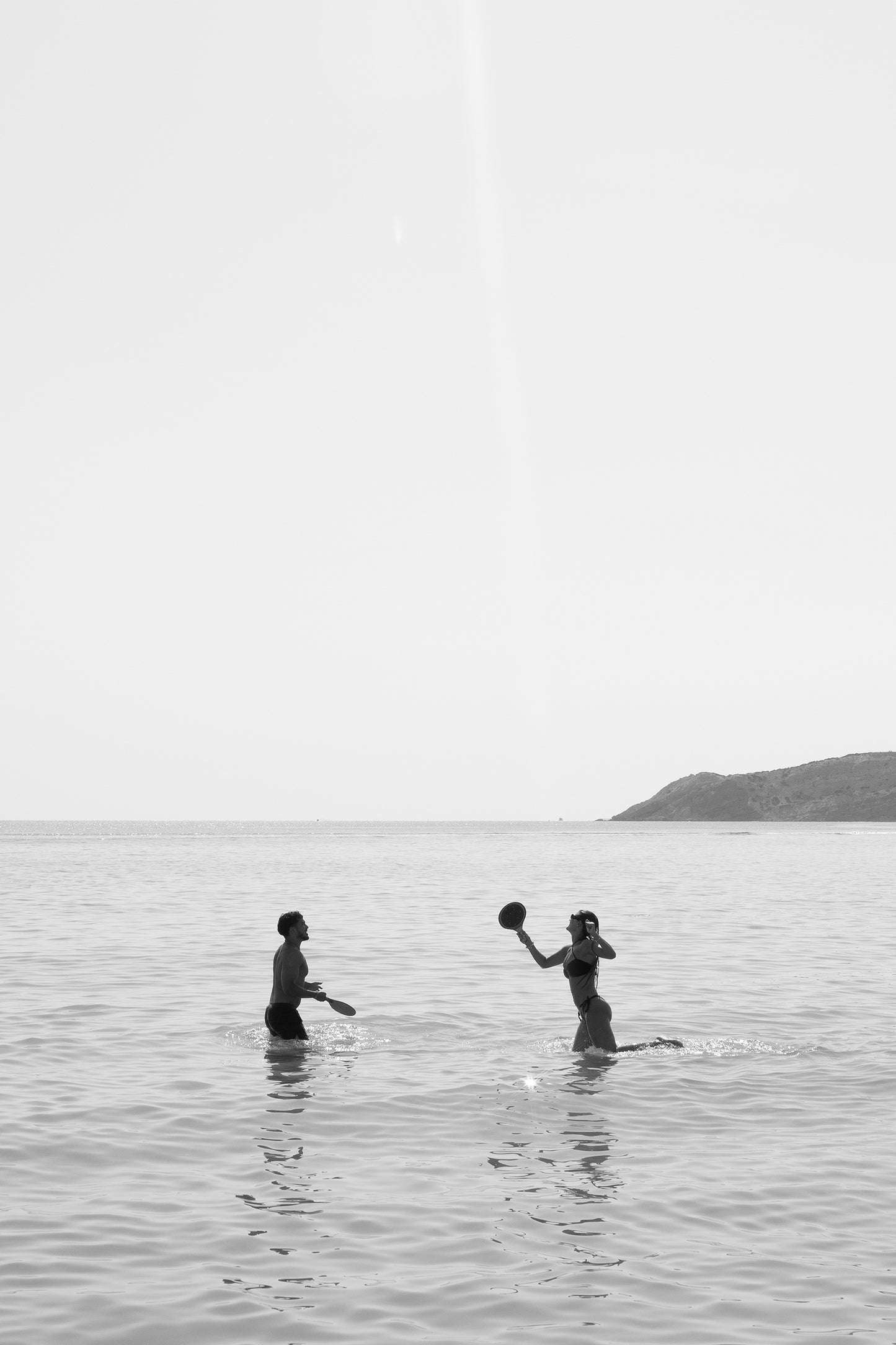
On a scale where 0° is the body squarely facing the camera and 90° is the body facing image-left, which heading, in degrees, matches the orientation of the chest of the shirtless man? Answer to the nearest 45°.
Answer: approximately 270°

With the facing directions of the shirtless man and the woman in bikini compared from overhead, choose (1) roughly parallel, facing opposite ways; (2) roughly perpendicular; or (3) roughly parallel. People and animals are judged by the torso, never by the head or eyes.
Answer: roughly parallel, facing opposite ways

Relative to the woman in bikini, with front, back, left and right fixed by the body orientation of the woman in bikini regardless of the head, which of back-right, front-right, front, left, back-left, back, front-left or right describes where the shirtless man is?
front

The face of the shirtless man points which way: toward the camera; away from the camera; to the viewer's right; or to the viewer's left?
to the viewer's right

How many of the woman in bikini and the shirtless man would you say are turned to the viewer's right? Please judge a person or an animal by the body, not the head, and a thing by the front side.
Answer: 1

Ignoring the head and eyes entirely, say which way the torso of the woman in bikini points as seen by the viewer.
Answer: to the viewer's left

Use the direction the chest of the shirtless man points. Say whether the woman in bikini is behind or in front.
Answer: in front

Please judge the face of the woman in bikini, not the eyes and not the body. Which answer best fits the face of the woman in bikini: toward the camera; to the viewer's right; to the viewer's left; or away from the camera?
to the viewer's left
